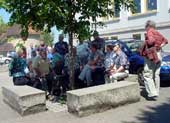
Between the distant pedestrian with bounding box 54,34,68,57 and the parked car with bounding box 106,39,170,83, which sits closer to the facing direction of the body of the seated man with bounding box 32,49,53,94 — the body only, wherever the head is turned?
the parked car

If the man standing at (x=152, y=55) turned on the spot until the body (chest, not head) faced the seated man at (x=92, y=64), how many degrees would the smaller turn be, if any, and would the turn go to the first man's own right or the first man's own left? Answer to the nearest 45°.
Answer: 0° — they already face them

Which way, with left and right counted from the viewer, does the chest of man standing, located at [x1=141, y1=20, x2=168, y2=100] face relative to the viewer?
facing away from the viewer and to the left of the viewer

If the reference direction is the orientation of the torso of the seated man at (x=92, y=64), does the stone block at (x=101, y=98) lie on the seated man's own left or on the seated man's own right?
on the seated man's own left

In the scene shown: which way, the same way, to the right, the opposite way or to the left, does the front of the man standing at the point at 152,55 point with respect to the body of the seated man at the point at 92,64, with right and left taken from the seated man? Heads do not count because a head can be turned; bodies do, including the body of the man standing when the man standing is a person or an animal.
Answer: to the right

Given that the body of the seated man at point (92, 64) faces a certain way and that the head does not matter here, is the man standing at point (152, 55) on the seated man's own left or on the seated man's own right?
on the seated man's own left

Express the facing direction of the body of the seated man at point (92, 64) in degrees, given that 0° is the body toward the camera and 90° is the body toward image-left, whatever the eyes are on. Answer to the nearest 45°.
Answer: approximately 45°

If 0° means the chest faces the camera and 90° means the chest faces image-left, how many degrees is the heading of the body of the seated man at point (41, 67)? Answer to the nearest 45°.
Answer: approximately 315°
